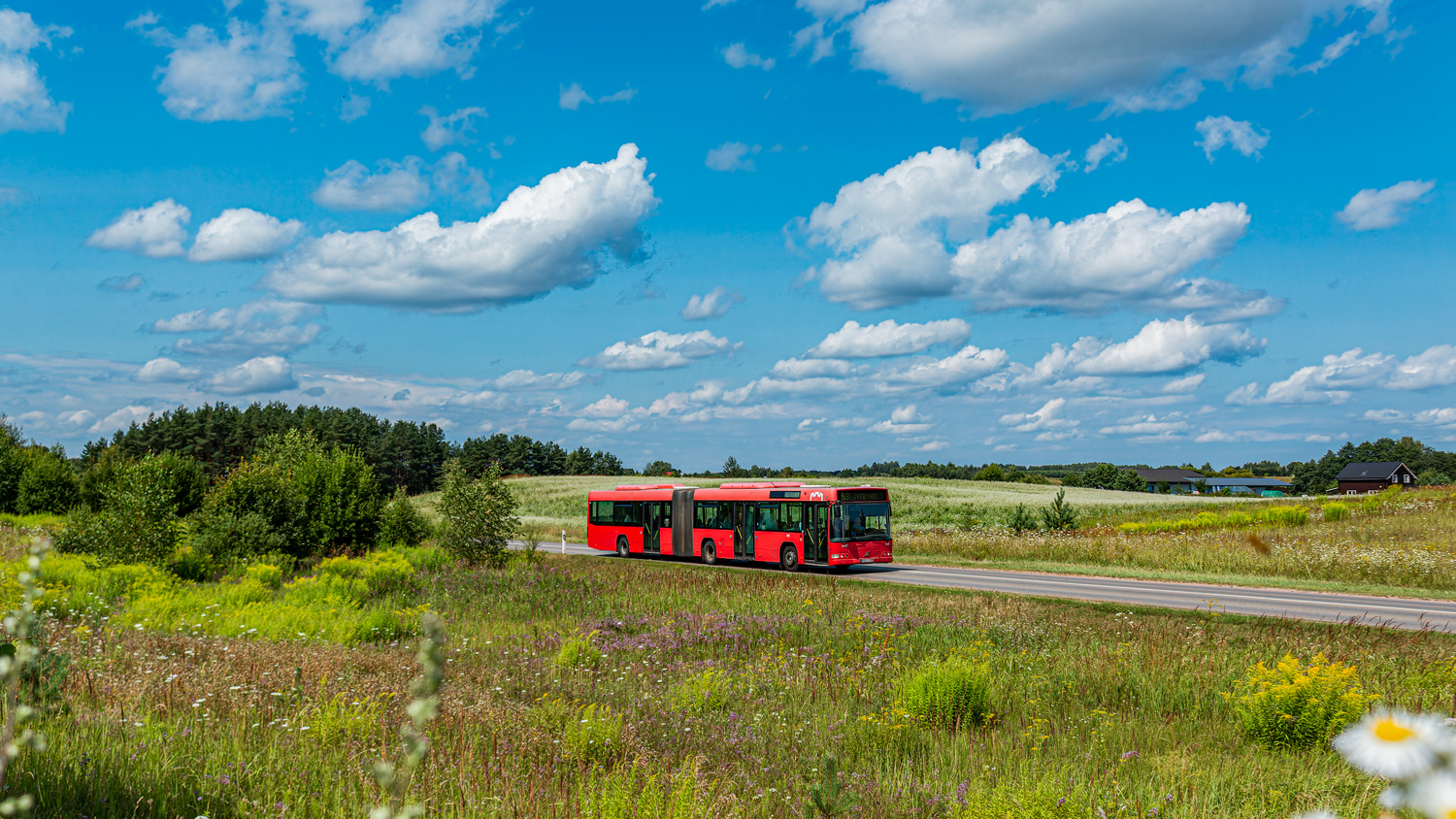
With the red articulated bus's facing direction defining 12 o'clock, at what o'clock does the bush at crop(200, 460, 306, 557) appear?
The bush is roughly at 4 o'clock from the red articulated bus.

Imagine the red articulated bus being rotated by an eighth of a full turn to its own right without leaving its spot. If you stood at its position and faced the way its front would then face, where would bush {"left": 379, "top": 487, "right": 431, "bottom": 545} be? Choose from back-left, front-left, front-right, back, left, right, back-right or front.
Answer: right

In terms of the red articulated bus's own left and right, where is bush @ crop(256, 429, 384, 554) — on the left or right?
on its right

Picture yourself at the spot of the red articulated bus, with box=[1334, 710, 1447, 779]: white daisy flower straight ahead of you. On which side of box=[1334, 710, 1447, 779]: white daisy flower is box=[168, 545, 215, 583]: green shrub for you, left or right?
right

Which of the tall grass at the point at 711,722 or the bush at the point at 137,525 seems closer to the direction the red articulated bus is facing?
the tall grass

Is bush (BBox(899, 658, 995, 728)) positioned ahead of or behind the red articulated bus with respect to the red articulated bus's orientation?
ahead

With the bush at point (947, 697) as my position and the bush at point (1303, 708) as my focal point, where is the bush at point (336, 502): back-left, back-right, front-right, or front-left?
back-left

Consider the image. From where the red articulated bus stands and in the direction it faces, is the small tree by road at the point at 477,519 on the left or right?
on its right

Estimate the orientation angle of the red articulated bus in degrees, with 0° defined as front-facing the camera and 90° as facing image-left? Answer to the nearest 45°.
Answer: approximately 315°
